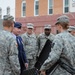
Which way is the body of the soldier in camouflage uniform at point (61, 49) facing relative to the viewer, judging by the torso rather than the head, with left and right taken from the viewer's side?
facing away from the viewer and to the left of the viewer

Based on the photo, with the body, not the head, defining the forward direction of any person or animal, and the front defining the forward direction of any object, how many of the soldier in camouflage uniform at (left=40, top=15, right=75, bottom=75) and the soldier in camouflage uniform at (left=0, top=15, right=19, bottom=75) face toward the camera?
0

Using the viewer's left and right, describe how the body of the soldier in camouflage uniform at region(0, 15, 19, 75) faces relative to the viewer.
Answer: facing away from the viewer and to the right of the viewer

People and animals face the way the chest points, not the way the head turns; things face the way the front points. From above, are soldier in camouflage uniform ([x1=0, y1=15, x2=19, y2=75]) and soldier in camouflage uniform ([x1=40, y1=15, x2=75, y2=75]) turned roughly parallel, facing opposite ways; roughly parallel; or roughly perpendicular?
roughly perpendicular

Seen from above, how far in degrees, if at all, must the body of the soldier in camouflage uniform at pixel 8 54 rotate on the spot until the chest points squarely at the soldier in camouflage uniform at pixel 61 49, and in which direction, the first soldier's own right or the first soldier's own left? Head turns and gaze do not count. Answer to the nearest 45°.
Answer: approximately 45° to the first soldier's own right

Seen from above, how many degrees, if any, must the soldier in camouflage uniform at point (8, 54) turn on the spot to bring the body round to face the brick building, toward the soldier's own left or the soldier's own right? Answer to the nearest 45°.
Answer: approximately 45° to the soldier's own left

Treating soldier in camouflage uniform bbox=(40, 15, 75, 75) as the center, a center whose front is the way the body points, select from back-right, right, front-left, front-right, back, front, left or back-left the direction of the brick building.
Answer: front-right
